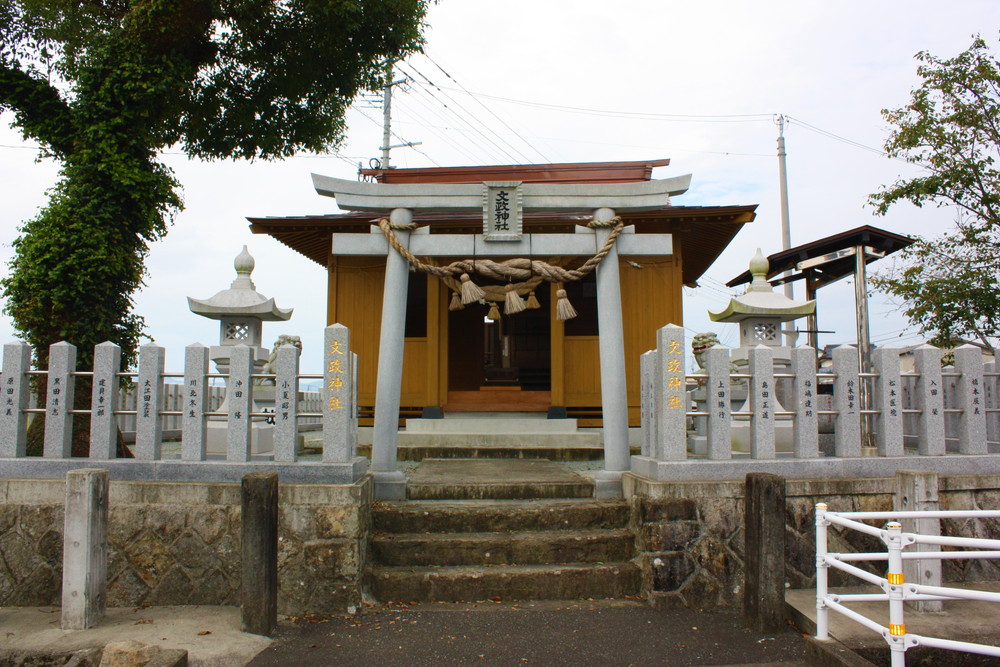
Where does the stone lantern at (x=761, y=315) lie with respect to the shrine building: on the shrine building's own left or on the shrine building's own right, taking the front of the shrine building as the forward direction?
on the shrine building's own left

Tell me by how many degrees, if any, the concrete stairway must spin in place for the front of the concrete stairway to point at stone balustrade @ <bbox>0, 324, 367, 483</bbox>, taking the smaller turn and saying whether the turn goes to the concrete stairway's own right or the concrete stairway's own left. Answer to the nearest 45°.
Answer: approximately 90° to the concrete stairway's own right

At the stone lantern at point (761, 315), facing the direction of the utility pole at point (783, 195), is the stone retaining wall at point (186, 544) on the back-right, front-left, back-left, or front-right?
back-left

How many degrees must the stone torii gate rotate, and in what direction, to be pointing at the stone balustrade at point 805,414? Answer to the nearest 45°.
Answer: approximately 90° to its left

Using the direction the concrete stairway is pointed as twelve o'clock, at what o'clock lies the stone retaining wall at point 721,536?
The stone retaining wall is roughly at 9 o'clock from the concrete stairway.

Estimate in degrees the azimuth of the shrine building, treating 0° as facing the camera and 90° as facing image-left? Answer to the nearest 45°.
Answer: approximately 0°

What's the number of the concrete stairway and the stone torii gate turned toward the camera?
2
